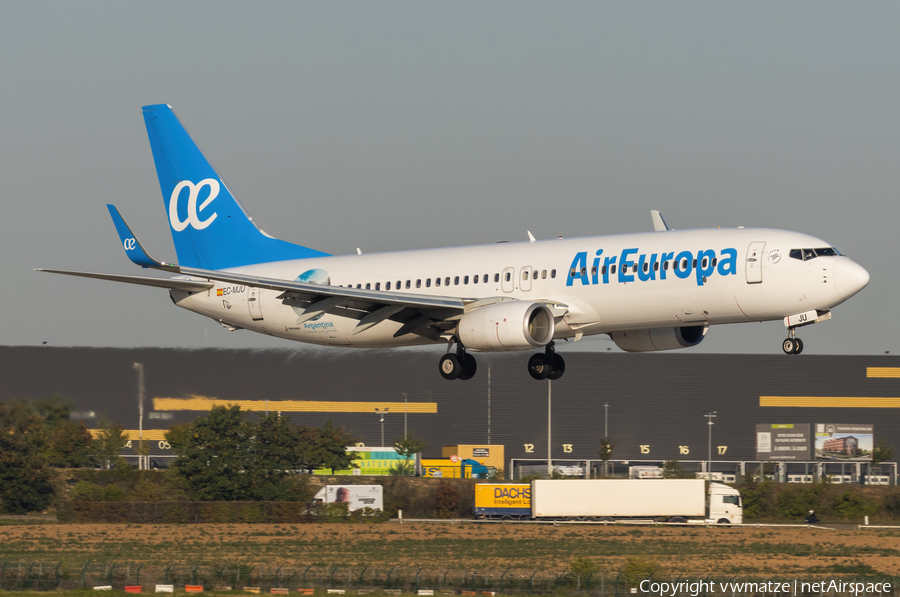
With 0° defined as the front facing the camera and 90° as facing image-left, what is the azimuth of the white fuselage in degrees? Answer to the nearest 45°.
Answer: approximately 315°
